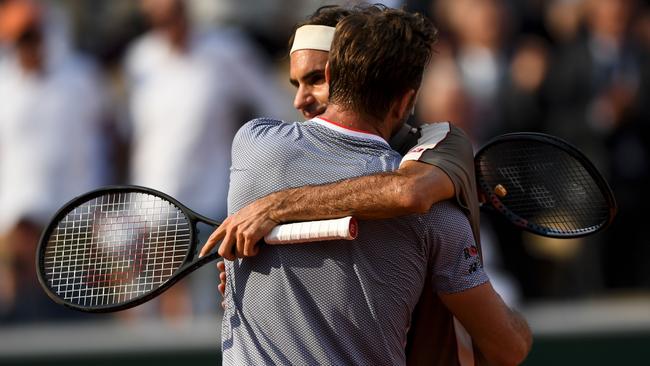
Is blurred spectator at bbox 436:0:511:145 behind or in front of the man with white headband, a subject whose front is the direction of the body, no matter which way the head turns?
behind

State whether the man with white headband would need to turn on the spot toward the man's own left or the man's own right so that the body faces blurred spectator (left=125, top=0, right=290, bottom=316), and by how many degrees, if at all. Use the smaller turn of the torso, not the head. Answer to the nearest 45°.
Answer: approximately 135° to the man's own right

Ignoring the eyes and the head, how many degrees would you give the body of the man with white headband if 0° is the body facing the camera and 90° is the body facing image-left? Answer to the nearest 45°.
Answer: approximately 45°

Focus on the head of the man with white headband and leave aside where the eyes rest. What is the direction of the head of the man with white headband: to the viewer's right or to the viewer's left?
to the viewer's left
